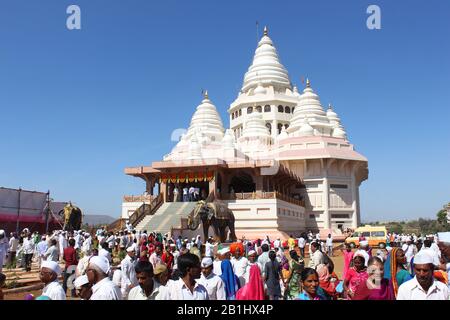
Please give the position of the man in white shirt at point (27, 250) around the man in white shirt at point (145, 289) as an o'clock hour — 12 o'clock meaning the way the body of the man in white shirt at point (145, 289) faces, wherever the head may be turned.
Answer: the man in white shirt at point (27, 250) is roughly at 4 o'clock from the man in white shirt at point (145, 289).

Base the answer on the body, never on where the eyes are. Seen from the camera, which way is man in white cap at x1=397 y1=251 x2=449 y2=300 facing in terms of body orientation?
toward the camera

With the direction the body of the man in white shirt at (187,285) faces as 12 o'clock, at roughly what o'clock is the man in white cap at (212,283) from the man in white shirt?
The man in white cap is roughly at 8 o'clock from the man in white shirt.

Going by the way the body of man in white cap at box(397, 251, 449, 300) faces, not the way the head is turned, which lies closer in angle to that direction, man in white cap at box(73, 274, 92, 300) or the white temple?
the man in white cap

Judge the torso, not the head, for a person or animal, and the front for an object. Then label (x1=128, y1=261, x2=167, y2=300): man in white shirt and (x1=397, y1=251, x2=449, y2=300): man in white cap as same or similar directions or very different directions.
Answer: same or similar directions

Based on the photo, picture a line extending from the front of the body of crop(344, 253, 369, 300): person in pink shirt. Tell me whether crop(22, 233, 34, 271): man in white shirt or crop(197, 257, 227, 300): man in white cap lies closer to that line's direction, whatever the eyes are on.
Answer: the man in white cap

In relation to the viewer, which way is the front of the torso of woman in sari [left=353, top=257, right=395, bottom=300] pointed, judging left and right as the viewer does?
facing the viewer

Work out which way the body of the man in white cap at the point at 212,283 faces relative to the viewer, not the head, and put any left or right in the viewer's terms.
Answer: facing the viewer and to the left of the viewer

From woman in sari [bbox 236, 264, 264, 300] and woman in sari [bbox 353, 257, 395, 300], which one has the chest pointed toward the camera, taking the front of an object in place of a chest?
woman in sari [bbox 353, 257, 395, 300]

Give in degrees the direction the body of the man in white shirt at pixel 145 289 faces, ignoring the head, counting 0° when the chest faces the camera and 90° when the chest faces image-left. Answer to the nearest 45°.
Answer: approximately 45°

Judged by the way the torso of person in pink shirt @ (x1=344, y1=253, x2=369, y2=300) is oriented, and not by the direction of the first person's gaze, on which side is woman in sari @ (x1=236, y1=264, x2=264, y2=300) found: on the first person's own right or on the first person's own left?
on the first person's own right

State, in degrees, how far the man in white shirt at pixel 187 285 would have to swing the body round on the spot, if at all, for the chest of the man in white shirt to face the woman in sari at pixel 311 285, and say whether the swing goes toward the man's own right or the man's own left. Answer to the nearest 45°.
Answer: approximately 45° to the man's own left
